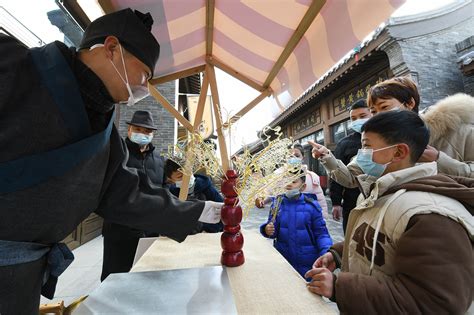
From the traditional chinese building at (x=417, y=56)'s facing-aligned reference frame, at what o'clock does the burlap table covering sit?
The burlap table covering is roughly at 11 o'clock from the traditional chinese building.

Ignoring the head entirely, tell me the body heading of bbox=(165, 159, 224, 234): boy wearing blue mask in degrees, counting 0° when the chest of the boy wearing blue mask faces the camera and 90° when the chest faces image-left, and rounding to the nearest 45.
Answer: approximately 315°

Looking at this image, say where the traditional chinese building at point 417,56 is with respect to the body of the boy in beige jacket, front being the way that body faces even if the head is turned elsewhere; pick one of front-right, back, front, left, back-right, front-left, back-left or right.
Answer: right

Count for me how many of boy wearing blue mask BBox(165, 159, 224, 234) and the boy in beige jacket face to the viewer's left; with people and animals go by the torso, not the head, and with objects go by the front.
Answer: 1

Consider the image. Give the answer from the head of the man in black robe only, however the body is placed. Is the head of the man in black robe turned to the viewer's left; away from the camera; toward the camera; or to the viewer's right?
to the viewer's right

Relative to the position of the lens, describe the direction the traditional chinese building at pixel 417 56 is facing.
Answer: facing the viewer and to the left of the viewer

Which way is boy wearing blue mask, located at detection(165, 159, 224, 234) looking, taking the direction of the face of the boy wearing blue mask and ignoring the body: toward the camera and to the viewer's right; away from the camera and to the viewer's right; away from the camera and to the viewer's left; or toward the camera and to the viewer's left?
toward the camera and to the viewer's right

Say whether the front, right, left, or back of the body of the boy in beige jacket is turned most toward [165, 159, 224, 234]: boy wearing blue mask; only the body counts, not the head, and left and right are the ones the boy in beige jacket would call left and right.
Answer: front

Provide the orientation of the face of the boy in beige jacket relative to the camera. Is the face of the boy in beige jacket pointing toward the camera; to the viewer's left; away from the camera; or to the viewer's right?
to the viewer's left

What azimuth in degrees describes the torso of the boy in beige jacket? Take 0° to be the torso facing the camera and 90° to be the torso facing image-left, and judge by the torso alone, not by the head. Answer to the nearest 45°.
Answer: approximately 90°

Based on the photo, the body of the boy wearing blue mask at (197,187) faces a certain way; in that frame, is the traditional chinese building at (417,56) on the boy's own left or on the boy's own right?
on the boy's own left

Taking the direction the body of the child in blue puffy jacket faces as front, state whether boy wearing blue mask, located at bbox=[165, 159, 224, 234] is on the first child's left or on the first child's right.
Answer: on the first child's right

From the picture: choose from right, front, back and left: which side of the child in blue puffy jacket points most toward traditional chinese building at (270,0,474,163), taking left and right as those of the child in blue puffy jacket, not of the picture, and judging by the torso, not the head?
back

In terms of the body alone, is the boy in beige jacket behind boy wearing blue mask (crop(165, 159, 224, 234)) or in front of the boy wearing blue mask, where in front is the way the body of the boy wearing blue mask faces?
in front
